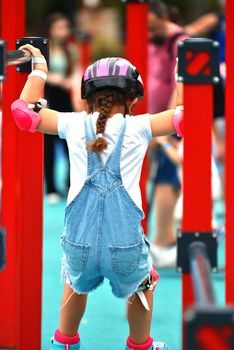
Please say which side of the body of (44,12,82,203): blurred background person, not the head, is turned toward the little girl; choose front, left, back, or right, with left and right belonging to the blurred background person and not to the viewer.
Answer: front

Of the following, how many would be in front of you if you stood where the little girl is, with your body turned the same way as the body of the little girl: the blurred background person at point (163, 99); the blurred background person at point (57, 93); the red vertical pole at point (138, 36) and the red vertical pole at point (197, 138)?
3

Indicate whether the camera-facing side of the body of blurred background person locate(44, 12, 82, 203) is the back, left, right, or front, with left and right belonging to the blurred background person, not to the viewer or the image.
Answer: front

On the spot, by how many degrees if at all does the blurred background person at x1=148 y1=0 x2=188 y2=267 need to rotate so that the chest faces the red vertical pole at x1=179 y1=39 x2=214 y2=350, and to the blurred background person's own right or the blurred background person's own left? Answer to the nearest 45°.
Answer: approximately 45° to the blurred background person's own left

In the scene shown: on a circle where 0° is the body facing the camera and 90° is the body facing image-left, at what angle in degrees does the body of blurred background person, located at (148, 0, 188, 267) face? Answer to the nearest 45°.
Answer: approximately 45°

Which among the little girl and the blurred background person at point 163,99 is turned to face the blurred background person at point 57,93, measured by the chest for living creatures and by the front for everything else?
the little girl

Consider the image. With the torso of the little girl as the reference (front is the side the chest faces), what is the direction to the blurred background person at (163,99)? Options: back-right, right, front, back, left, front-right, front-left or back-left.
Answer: front

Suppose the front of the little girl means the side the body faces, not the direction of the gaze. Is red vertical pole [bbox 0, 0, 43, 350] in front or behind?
in front

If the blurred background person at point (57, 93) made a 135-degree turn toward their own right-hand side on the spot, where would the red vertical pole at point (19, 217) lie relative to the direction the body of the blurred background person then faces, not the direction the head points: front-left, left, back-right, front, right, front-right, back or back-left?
back-left

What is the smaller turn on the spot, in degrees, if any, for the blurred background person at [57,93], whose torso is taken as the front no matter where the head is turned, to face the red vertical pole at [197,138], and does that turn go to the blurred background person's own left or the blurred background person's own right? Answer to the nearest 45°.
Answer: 0° — they already face it

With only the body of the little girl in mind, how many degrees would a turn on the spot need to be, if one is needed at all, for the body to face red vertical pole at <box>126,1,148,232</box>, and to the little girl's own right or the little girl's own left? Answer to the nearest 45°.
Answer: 0° — they already face it

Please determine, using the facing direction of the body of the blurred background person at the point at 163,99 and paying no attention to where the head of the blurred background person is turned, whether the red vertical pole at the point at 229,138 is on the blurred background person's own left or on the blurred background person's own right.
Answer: on the blurred background person's own left

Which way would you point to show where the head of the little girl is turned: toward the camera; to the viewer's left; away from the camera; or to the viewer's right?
away from the camera

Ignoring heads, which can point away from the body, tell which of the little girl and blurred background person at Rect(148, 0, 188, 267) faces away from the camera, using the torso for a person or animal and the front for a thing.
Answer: the little girl

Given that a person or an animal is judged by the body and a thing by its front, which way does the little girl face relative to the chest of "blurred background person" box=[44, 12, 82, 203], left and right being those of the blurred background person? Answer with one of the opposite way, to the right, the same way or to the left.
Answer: the opposite way

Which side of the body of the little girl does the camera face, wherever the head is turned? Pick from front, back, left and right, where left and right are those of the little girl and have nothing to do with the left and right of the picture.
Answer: back
